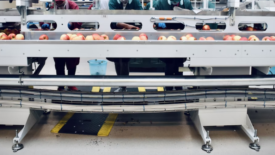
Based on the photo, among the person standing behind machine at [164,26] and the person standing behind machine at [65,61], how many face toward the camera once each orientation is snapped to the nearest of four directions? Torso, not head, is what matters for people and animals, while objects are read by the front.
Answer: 2

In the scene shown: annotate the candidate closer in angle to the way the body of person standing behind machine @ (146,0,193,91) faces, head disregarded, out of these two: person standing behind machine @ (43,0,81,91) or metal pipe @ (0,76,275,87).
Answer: the metal pipe

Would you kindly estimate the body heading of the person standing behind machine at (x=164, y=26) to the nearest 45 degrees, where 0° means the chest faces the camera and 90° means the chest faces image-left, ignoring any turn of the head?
approximately 0°

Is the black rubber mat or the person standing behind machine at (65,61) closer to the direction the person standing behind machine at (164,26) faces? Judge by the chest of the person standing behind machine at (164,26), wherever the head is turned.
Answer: the black rubber mat

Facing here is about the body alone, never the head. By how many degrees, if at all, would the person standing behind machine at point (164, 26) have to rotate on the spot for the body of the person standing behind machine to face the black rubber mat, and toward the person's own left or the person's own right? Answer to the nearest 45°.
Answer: approximately 45° to the person's own right

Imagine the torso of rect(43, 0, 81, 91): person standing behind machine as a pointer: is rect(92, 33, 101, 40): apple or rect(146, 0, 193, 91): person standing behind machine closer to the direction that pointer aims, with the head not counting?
the apple

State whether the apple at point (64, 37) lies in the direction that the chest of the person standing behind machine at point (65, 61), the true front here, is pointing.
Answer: yes

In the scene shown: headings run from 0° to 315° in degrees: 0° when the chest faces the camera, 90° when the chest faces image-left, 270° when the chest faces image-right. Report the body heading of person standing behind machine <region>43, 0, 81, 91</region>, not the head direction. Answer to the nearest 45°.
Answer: approximately 0°
